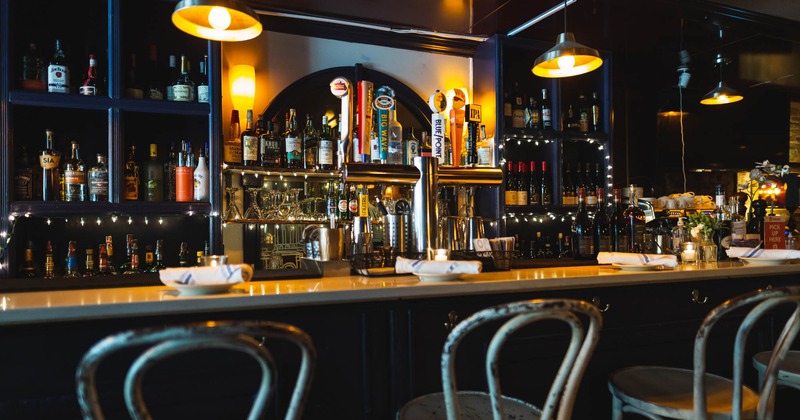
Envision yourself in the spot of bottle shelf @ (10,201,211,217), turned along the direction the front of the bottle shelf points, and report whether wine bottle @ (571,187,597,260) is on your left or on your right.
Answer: on your left

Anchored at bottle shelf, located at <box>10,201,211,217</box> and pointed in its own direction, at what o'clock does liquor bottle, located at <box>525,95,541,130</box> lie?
The liquor bottle is roughly at 9 o'clock from the bottle shelf.

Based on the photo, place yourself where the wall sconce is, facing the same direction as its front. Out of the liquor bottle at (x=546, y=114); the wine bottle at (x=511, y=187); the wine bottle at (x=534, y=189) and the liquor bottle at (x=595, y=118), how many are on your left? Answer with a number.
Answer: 4

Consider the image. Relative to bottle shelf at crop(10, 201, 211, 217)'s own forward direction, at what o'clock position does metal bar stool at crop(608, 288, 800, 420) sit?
The metal bar stool is roughly at 11 o'clock from the bottle shelf.

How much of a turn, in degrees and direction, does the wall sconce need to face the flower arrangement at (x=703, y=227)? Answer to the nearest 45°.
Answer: approximately 45° to its left

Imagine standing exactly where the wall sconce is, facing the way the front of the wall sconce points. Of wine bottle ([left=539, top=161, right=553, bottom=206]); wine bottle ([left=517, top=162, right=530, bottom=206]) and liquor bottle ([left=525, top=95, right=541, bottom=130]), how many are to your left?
3

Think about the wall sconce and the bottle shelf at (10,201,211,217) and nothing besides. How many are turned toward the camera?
2

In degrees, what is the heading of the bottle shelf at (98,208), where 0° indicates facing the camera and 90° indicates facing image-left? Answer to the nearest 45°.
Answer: approximately 0°

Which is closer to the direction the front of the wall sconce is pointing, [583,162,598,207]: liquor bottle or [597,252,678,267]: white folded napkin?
the white folded napkin
